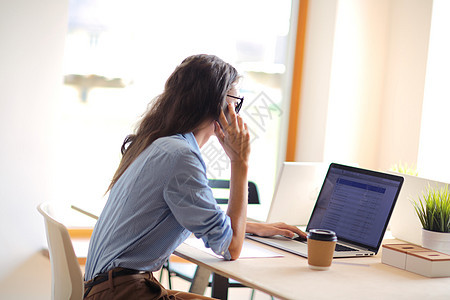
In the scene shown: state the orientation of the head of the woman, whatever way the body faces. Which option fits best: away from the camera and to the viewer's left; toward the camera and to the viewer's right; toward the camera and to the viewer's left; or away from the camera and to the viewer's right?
away from the camera and to the viewer's right

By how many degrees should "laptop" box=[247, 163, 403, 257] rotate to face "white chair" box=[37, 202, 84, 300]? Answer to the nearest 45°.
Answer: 0° — it already faces it

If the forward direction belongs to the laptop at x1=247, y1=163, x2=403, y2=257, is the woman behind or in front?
in front

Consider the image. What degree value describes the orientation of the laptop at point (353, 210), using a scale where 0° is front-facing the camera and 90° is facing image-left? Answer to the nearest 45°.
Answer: approximately 45°
